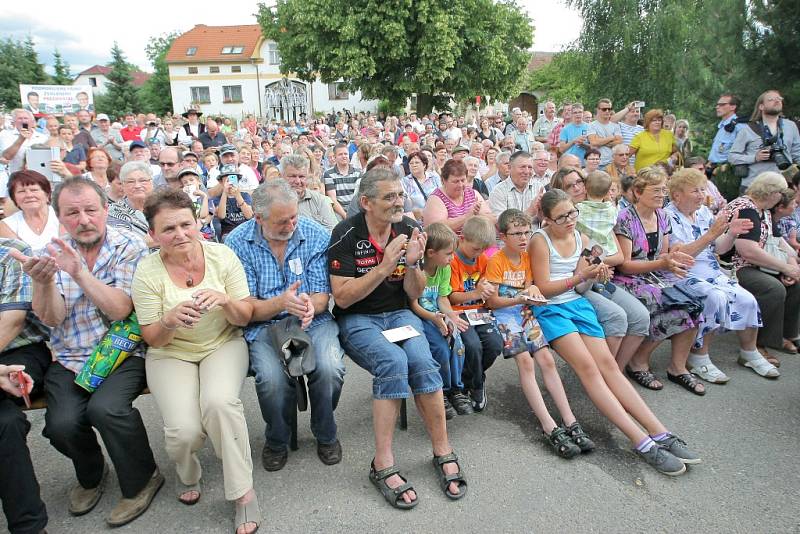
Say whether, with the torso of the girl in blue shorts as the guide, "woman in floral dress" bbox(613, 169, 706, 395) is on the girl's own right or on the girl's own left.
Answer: on the girl's own left

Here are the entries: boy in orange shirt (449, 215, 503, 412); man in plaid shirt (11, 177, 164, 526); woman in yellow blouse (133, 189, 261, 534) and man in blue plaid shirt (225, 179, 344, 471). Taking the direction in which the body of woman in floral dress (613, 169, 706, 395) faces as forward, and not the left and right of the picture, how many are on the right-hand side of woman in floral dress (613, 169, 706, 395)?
4

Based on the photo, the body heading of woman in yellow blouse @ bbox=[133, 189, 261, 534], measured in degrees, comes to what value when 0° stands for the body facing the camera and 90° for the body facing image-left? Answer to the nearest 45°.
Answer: approximately 0°

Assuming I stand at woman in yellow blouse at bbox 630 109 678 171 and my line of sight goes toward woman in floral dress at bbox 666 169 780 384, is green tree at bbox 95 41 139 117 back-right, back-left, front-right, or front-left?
back-right

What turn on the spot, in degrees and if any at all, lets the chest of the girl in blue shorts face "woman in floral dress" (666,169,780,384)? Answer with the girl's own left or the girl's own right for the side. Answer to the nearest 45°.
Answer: approximately 90° to the girl's own left

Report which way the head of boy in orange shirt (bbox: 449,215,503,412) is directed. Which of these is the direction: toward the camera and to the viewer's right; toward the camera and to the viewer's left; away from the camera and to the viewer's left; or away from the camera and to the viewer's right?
toward the camera and to the viewer's right

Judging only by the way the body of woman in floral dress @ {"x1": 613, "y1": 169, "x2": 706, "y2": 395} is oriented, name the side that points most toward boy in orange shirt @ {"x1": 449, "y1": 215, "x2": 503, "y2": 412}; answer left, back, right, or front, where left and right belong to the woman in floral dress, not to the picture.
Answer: right
